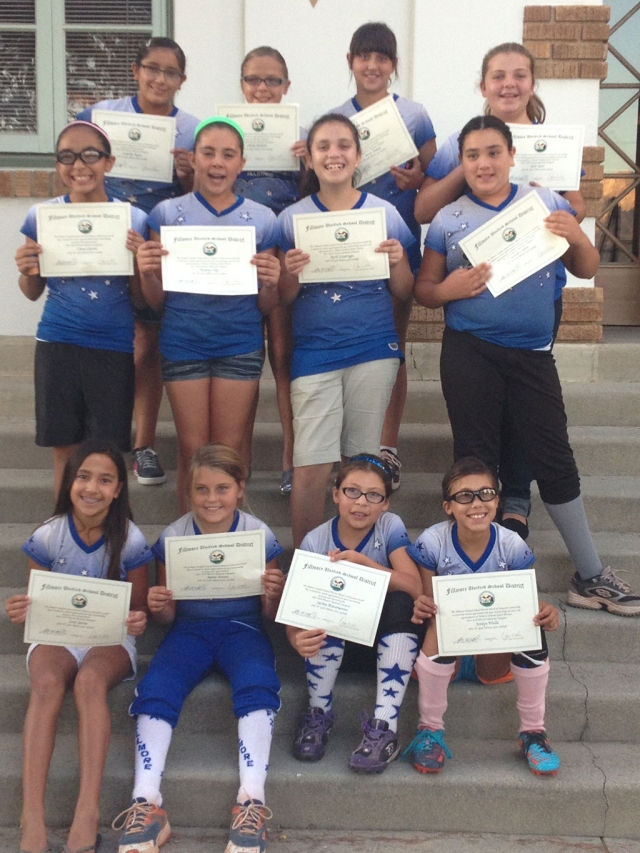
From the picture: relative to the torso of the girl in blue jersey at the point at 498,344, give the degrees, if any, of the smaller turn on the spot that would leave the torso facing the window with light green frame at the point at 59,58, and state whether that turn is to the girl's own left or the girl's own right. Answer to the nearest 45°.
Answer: approximately 135° to the girl's own right
